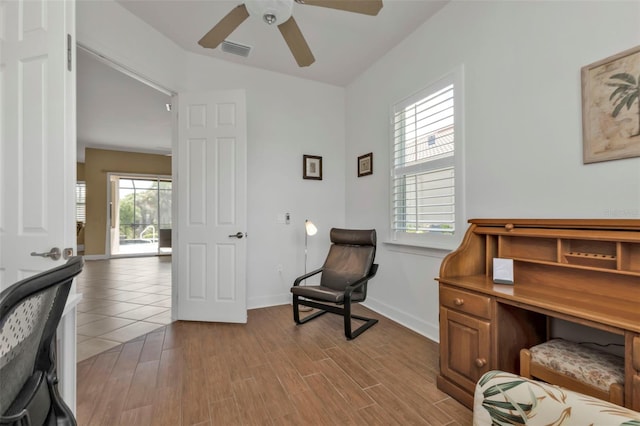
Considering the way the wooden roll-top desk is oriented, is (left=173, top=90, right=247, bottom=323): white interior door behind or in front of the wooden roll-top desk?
in front

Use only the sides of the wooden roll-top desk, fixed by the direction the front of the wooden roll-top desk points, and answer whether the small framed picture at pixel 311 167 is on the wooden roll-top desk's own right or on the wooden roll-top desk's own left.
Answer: on the wooden roll-top desk's own right

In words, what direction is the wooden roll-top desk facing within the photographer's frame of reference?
facing the viewer and to the left of the viewer

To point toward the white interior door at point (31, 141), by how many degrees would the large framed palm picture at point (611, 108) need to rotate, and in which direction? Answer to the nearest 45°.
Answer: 0° — it already faces it

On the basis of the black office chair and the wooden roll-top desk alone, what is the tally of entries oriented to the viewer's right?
0

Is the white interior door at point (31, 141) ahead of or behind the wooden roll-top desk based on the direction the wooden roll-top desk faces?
ahead

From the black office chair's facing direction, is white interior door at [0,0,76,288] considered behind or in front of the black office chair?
in front

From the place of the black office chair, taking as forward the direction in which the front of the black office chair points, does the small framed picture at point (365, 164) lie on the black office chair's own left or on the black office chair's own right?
on the black office chair's own right

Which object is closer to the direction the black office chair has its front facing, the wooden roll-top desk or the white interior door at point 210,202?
the white interior door
